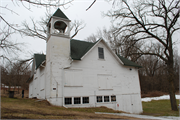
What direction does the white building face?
toward the camera
